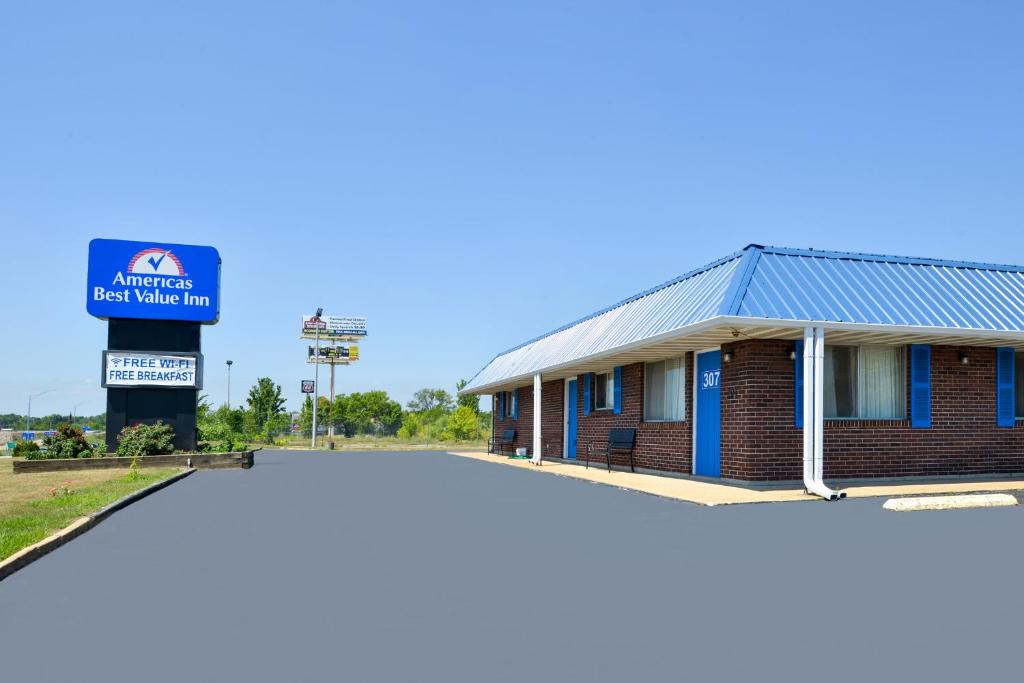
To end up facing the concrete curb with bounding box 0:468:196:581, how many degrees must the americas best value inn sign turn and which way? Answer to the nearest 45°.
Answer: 0° — it already faces it

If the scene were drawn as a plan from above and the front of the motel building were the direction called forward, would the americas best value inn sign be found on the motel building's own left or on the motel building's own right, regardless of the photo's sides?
on the motel building's own right

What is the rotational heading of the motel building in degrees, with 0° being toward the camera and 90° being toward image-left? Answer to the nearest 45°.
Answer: approximately 45°

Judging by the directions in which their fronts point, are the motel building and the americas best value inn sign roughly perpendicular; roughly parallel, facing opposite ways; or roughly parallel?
roughly perpendicular

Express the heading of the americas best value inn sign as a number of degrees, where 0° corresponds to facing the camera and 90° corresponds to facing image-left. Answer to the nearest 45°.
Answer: approximately 0°

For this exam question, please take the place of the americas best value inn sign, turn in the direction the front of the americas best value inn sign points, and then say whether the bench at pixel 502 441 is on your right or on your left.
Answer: on your left

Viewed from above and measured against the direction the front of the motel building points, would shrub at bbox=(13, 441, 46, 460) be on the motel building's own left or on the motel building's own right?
on the motel building's own right

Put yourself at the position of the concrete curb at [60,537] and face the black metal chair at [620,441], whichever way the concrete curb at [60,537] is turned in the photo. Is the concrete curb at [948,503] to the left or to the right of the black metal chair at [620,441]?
right
